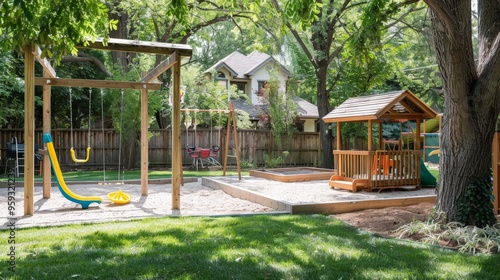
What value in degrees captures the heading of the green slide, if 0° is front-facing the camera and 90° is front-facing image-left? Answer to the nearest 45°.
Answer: approximately 270°

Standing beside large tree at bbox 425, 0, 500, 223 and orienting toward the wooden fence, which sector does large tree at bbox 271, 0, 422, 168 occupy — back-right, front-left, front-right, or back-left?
front-right

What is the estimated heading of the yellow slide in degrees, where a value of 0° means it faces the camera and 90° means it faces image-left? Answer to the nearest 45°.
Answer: approximately 270°

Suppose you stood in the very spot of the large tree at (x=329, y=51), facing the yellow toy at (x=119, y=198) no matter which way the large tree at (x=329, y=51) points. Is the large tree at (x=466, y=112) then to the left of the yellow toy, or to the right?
left

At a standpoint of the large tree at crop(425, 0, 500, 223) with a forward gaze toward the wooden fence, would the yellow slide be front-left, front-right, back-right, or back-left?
front-left

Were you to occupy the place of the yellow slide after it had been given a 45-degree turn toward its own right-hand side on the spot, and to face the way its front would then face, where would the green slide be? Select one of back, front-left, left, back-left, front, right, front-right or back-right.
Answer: front-left

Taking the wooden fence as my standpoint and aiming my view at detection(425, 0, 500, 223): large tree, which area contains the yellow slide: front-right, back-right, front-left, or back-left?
front-right

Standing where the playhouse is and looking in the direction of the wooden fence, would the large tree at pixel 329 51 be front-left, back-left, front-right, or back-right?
front-right

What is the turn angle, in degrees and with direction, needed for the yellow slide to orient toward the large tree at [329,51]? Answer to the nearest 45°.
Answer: approximately 45° to its left
